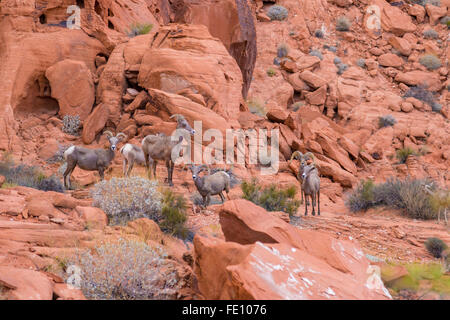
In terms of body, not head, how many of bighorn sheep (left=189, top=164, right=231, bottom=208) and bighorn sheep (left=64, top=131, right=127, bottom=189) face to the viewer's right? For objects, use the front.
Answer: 1

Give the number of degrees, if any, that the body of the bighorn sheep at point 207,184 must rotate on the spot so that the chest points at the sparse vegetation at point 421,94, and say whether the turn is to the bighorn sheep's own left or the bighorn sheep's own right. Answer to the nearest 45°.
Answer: approximately 180°

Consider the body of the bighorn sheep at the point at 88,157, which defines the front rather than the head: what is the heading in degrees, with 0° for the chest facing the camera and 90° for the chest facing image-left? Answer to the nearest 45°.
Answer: approximately 270°

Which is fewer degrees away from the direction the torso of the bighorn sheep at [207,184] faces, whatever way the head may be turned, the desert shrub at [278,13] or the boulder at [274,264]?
the boulder

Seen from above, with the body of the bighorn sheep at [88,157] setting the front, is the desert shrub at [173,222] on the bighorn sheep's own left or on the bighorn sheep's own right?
on the bighorn sheep's own right

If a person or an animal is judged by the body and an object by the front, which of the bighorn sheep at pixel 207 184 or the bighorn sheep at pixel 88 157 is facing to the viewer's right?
the bighorn sheep at pixel 88 157

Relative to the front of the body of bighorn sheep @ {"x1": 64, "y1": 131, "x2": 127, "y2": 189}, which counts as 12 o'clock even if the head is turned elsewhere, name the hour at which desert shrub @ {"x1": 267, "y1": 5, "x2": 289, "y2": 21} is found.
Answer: The desert shrub is roughly at 10 o'clock from the bighorn sheep.

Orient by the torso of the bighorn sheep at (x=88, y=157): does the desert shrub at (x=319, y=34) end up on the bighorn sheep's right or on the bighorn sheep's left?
on the bighorn sheep's left

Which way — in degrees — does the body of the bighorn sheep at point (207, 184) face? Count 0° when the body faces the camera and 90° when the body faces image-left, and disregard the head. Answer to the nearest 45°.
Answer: approximately 45°

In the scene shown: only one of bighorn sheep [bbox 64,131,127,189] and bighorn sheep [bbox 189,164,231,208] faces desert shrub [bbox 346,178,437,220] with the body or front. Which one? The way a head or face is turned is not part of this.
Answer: bighorn sheep [bbox 64,131,127,189]

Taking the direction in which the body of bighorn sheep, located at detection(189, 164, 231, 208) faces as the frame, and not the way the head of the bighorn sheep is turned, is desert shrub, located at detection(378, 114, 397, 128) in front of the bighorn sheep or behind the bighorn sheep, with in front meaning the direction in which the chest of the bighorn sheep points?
behind
